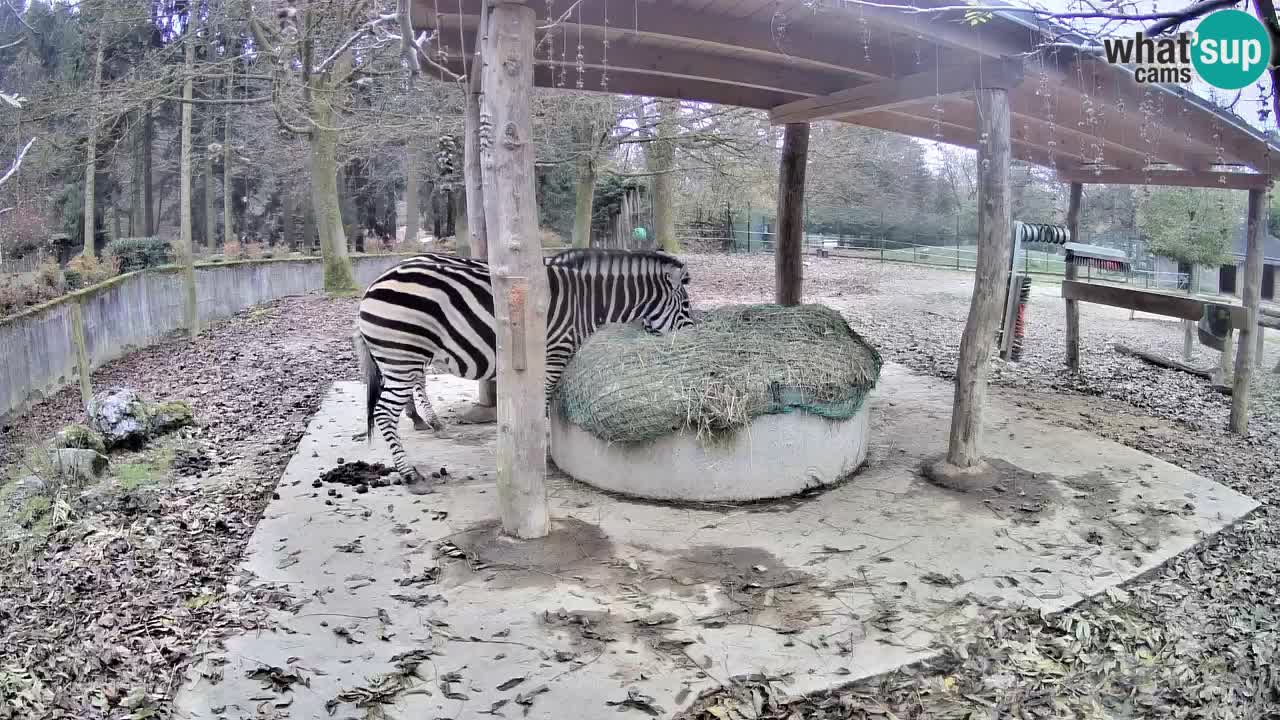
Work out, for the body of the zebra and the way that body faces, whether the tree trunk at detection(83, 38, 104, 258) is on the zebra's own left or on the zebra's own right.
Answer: on the zebra's own left

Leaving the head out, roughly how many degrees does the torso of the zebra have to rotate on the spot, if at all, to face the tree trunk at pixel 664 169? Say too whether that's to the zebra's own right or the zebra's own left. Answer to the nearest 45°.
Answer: approximately 90° to the zebra's own left

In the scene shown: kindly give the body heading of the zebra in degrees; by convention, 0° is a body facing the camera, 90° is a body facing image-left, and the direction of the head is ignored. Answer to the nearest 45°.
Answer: approximately 270°

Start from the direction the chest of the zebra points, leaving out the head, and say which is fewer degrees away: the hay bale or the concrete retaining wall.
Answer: the hay bale

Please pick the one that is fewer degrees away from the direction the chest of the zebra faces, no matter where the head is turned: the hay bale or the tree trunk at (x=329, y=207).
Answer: the hay bale

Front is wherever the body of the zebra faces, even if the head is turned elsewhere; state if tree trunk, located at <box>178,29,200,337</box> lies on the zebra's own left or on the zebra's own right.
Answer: on the zebra's own left

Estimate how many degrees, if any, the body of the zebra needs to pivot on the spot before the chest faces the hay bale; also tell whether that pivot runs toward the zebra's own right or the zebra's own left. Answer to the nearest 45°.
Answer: approximately 45° to the zebra's own right

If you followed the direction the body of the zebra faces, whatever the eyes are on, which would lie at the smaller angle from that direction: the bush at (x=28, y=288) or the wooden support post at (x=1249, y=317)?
the wooden support post
